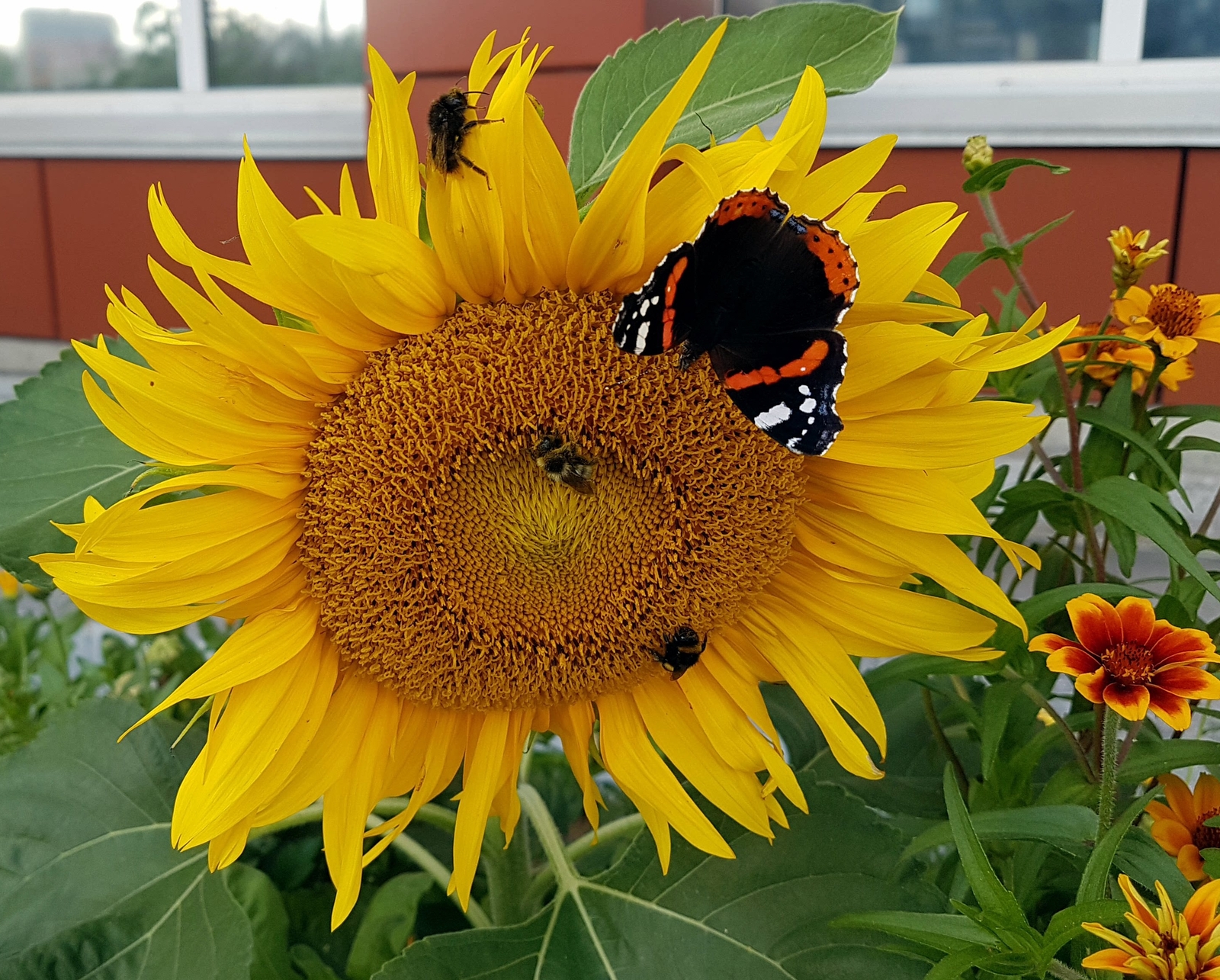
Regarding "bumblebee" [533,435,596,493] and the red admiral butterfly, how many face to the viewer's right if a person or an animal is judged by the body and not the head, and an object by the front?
0

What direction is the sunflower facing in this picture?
toward the camera

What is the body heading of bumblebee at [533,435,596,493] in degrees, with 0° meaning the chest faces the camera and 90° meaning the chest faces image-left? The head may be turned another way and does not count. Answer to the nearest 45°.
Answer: approximately 135°
